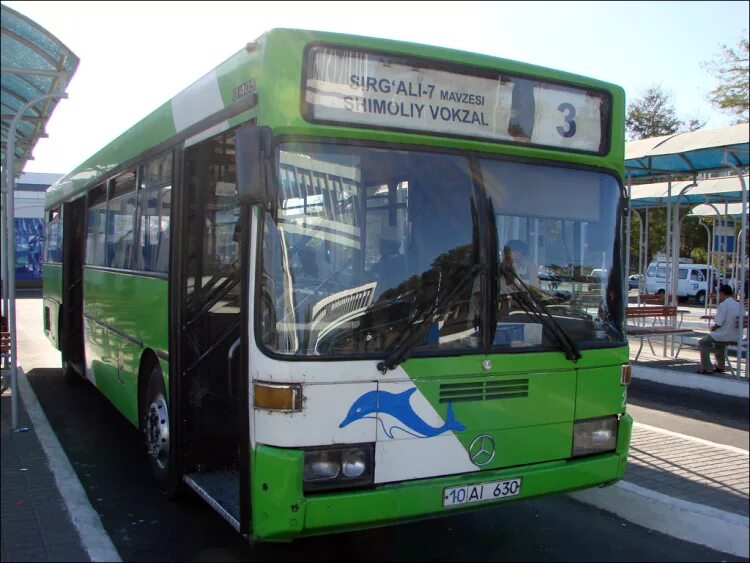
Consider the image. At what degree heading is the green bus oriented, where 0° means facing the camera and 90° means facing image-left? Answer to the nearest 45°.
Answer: approximately 315°

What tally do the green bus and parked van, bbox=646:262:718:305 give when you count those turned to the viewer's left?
0

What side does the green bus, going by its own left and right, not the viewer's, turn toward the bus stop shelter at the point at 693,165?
left
